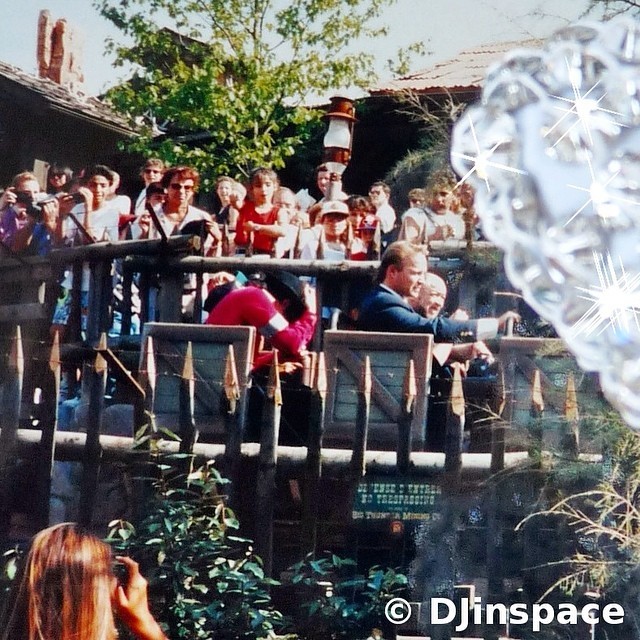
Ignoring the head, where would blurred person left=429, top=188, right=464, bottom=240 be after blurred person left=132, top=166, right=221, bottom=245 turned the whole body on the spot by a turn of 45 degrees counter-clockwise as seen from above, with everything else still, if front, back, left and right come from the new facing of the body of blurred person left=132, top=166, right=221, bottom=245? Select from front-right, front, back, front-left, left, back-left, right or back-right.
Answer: front-left

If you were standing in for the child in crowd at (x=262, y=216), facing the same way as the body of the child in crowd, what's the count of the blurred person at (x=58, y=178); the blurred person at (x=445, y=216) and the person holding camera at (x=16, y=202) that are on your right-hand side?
2

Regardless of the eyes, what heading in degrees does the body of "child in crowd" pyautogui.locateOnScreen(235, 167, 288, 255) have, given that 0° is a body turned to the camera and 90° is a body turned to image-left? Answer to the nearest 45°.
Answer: approximately 0°

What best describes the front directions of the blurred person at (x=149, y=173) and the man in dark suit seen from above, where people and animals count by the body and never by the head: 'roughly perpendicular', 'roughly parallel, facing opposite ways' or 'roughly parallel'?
roughly perpendicular
